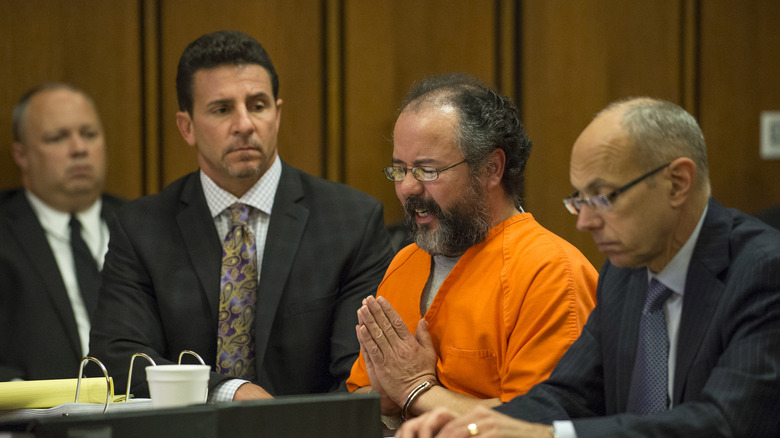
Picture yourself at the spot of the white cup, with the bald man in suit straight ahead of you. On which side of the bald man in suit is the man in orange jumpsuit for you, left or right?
left

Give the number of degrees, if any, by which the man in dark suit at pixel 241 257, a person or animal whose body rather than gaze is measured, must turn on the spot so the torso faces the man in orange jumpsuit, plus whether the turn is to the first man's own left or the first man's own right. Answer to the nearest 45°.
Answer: approximately 45° to the first man's own left

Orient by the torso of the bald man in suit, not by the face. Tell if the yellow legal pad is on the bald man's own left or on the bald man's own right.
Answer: on the bald man's own right

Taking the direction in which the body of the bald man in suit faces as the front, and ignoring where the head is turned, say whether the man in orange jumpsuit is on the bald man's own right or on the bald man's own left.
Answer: on the bald man's own right

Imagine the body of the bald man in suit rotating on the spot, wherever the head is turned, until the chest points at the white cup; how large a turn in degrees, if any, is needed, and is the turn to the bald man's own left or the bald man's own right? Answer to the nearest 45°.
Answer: approximately 45° to the bald man's own right

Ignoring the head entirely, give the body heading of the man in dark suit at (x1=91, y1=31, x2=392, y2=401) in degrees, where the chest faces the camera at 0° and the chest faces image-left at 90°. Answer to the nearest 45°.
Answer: approximately 0°

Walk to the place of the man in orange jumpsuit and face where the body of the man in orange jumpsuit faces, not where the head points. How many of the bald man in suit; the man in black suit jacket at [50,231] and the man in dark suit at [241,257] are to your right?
2

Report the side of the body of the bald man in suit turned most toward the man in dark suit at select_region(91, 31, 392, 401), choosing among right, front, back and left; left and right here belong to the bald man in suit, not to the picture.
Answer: right

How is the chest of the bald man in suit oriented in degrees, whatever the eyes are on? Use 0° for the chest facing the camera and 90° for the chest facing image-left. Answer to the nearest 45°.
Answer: approximately 45°

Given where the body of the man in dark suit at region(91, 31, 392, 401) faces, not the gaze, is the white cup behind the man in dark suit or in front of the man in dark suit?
in front

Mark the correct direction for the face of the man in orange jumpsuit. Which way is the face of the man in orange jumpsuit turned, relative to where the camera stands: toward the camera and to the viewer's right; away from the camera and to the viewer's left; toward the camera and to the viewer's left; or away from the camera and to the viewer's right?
toward the camera and to the viewer's left

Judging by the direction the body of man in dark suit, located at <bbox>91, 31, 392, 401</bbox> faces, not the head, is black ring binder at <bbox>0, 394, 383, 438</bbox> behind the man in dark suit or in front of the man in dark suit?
in front
